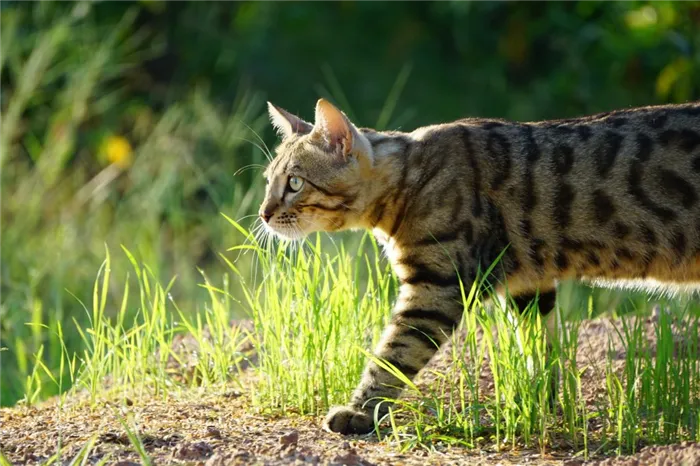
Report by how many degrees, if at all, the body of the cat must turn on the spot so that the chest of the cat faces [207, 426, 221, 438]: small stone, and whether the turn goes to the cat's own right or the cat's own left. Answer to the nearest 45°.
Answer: approximately 45° to the cat's own left

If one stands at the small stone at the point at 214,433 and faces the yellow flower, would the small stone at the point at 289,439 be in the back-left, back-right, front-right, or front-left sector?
back-right

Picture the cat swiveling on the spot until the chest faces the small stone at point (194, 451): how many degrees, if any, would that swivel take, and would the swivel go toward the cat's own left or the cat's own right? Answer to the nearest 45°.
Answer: approximately 45° to the cat's own left

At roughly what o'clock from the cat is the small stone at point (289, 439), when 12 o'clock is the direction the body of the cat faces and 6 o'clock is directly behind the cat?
The small stone is roughly at 10 o'clock from the cat.

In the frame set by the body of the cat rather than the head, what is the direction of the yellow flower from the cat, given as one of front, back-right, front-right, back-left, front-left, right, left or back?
front-right

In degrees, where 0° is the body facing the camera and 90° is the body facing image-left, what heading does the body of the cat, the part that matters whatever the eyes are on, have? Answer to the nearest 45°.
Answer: approximately 90°
